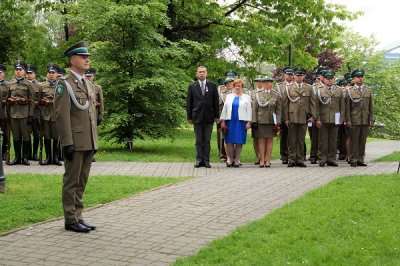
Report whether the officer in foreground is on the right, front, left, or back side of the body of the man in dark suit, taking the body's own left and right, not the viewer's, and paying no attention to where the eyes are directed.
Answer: front

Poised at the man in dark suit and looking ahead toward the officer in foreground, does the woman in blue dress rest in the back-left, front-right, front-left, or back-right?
back-left

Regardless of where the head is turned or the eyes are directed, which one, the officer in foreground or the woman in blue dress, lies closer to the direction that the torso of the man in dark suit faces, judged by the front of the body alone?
the officer in foreground

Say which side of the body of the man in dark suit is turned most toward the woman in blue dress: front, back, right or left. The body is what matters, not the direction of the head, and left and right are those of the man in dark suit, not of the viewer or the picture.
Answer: left

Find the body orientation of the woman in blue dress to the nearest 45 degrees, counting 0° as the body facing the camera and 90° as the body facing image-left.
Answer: approximately 0°

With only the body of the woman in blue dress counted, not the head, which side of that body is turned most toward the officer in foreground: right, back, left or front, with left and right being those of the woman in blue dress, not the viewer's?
front

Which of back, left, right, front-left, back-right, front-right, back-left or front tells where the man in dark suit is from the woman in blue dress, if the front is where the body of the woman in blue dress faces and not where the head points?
right

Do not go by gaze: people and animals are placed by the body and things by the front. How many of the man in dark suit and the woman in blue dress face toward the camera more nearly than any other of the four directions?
2

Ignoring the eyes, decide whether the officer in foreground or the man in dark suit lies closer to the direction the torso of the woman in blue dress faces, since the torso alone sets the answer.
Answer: the officer in foreground
